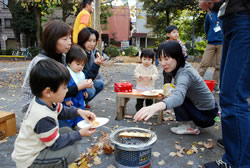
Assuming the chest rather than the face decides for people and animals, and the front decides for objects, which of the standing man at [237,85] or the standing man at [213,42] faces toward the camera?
the standing man at [213,42]

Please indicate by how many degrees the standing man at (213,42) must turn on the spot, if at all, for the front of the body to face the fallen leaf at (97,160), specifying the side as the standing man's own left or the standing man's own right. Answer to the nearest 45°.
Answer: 0° — they already face it

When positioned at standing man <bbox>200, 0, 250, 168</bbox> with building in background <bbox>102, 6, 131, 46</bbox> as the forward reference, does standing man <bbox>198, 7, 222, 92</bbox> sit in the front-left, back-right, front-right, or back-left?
front-right

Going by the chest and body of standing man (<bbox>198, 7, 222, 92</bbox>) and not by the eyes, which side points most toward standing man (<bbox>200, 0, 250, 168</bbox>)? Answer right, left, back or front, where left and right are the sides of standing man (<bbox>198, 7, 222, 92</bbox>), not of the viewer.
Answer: front

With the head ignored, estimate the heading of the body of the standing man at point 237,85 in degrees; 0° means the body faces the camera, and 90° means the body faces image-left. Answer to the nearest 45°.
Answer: approximately 90°

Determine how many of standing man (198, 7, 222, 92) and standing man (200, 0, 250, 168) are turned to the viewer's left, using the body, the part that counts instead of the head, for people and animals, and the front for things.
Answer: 1

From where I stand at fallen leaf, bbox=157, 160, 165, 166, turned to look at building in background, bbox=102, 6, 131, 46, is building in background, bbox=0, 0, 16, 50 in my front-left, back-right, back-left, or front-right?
front-left

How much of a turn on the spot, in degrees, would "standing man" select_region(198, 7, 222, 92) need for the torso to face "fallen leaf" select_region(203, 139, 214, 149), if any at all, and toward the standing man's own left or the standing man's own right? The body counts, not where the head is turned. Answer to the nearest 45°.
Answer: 0° — they already face it

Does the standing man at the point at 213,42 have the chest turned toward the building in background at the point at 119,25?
no

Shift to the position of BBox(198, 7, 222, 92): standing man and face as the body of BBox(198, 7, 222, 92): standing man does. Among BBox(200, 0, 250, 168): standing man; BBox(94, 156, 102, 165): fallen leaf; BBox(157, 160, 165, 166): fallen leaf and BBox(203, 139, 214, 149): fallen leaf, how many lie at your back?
0

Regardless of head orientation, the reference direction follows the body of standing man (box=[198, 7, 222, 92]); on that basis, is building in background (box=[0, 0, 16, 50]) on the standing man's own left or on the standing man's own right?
on the standing man's own right

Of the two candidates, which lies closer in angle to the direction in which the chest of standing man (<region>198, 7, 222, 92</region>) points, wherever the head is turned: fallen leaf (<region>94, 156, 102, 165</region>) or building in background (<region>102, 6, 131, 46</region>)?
the fallen leaf

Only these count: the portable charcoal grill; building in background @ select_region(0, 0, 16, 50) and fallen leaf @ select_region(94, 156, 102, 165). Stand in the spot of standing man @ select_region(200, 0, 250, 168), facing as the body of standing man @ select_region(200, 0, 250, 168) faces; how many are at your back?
0

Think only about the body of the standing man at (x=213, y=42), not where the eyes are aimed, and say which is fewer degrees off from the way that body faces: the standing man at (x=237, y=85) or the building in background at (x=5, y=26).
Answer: the standing man

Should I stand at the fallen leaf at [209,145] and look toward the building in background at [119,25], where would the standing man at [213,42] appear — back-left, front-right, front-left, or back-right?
front-right

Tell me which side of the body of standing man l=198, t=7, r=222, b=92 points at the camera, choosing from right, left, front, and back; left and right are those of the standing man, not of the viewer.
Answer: front

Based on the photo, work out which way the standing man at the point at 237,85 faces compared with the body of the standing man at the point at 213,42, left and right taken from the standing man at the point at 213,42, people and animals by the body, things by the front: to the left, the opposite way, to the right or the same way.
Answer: to the right

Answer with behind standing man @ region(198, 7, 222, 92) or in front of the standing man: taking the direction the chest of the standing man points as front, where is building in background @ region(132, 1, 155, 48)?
behind
